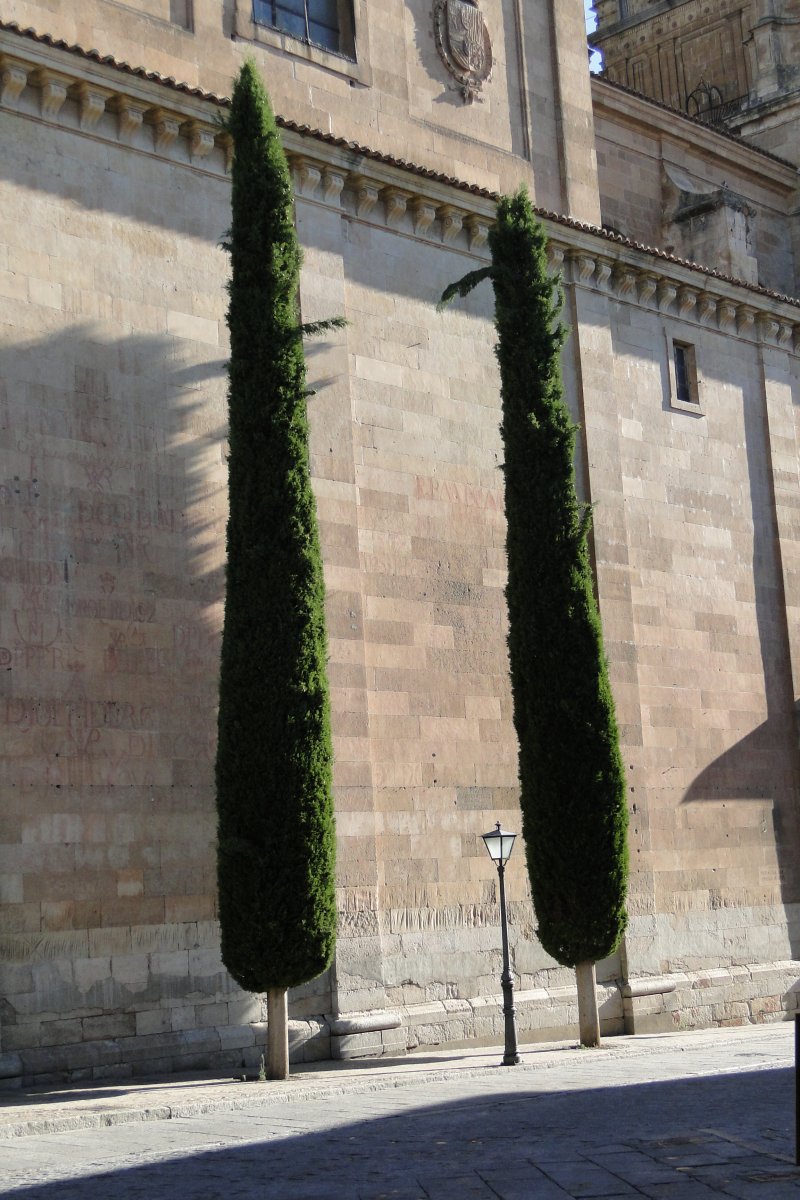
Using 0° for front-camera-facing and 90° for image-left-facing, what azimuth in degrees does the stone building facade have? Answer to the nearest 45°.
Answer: approximately 315°
